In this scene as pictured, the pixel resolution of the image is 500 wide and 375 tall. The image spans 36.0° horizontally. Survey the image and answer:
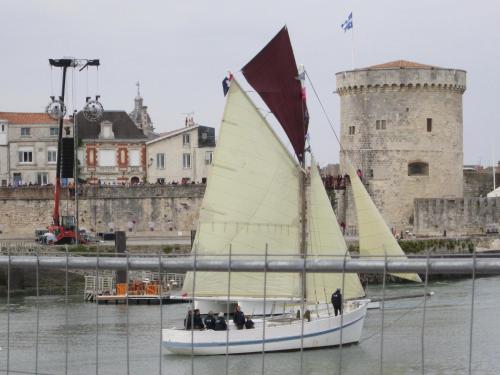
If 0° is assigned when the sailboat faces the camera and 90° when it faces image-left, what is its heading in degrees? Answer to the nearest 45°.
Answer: approximately 270°
